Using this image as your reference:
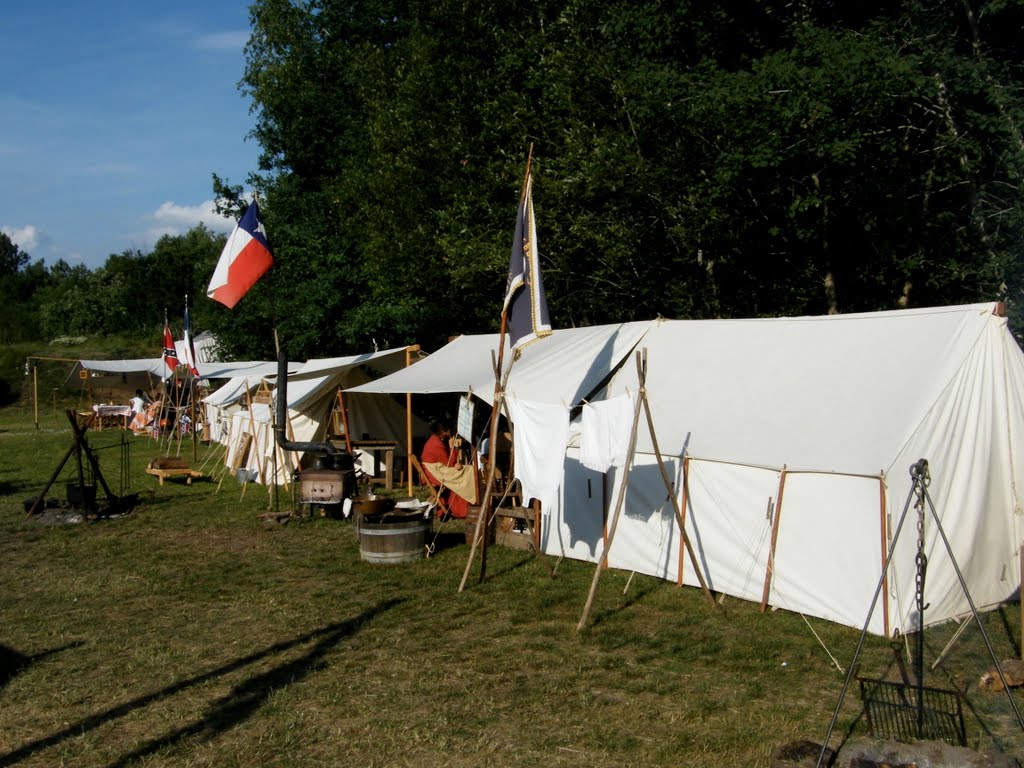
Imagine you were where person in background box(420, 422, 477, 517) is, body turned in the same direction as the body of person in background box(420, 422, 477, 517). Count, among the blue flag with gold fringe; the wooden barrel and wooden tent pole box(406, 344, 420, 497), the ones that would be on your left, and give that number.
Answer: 1

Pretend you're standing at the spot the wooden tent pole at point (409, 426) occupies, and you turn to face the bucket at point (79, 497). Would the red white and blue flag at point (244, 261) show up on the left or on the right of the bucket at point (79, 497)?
left

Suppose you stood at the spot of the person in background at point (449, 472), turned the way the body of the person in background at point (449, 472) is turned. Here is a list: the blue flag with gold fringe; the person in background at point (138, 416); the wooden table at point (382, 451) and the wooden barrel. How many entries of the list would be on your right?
2

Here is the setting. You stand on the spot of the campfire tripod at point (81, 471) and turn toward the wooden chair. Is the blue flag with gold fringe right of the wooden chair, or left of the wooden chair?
right
